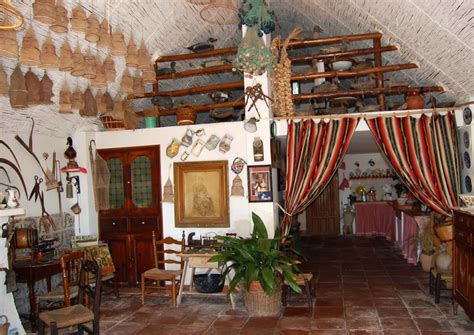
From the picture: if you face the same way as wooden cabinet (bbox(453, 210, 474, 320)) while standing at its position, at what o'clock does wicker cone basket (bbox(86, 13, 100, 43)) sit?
The wicker cone basket is roughly at 11 o'clock from the wooden cabinet.

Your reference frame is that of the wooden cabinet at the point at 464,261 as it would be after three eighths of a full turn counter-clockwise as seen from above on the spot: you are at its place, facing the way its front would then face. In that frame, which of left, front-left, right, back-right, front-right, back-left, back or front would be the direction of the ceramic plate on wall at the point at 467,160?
back-left

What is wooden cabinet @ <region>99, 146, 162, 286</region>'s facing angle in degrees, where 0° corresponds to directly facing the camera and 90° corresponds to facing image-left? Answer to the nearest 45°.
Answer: approximately 0°

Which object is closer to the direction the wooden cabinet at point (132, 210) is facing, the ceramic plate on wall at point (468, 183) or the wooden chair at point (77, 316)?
the wooden chair

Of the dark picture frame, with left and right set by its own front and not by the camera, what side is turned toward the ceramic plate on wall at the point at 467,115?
left

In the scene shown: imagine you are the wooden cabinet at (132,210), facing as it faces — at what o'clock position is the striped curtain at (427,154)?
The striped curtain is roughly at 10 o'clock from the wooden cabinet.

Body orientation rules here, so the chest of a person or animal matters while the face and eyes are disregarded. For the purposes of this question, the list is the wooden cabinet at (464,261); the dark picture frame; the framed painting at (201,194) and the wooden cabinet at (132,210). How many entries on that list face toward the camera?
3

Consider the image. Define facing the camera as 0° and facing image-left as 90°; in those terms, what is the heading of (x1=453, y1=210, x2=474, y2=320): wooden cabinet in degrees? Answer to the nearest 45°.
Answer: approximately 90°
